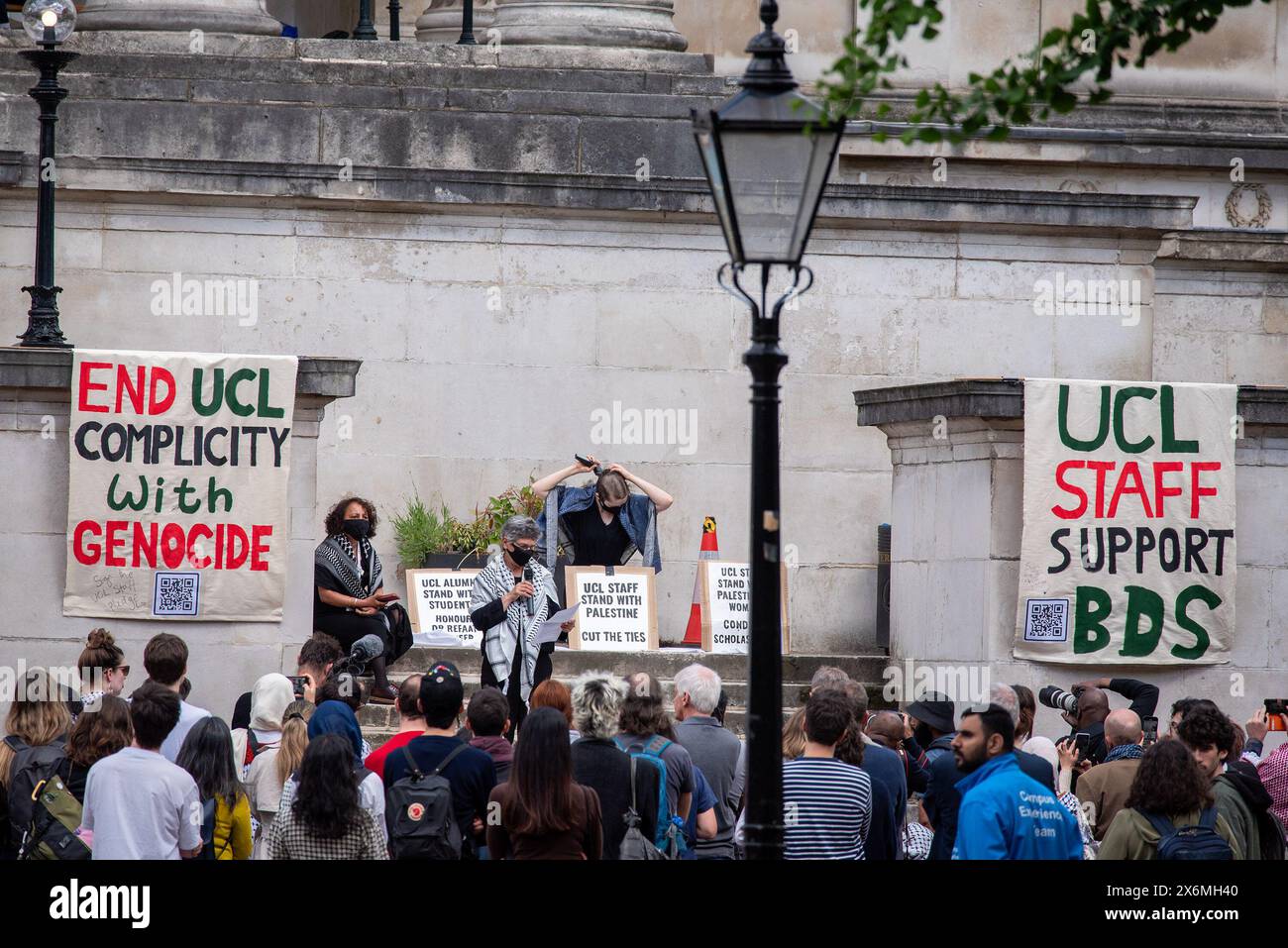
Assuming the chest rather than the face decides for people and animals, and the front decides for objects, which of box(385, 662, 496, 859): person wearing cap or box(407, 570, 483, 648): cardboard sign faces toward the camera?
the cardboard sign

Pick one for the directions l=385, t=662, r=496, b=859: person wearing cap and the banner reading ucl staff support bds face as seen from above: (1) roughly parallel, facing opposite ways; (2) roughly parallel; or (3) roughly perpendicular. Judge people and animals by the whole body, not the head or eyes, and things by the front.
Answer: roughly parallel, facing opposite ways

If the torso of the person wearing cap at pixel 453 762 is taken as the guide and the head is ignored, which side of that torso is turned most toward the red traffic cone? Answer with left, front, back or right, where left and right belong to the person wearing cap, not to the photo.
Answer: front

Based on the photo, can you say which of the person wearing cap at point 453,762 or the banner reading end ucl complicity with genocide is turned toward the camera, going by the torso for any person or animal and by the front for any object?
the banner reading end ucl complicity with genocide

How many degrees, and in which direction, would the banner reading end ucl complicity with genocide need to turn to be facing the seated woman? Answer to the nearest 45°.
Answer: approximately 90° to its left

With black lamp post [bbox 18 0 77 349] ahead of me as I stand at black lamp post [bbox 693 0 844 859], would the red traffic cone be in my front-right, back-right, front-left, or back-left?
front-right

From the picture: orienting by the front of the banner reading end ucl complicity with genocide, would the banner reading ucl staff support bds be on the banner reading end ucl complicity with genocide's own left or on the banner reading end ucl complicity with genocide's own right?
on the banner reading end ucl complicity with genocide's own left

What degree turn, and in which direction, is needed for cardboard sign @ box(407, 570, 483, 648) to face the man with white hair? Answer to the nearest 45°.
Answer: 0° — it already faces them

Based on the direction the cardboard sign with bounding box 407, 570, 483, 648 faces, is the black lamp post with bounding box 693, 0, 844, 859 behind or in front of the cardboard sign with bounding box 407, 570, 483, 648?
in front

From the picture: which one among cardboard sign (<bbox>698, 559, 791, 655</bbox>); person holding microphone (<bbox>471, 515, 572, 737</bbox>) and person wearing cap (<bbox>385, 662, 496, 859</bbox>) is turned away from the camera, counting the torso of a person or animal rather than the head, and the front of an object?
the person wearing cap

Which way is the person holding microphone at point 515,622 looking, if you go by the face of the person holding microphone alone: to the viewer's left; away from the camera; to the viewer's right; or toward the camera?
toward the camera

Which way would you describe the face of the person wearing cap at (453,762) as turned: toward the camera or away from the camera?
away from the camera

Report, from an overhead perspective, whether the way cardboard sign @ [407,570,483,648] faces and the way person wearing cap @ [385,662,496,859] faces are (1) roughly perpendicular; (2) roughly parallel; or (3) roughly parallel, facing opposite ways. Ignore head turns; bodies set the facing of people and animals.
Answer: roughly parallel, facing opposite ways

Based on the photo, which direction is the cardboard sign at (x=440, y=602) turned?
toward the camera

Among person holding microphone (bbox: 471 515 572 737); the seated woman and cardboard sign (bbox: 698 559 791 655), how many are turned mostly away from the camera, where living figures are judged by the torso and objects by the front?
0

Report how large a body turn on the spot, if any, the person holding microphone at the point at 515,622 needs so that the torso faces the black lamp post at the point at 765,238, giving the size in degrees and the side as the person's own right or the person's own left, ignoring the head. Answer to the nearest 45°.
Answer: approximately 45° to the person's own right

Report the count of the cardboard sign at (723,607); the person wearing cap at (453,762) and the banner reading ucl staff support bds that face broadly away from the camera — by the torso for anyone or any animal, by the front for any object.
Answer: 1

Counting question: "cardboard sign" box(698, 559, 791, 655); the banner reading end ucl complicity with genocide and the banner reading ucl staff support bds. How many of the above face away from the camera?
0
